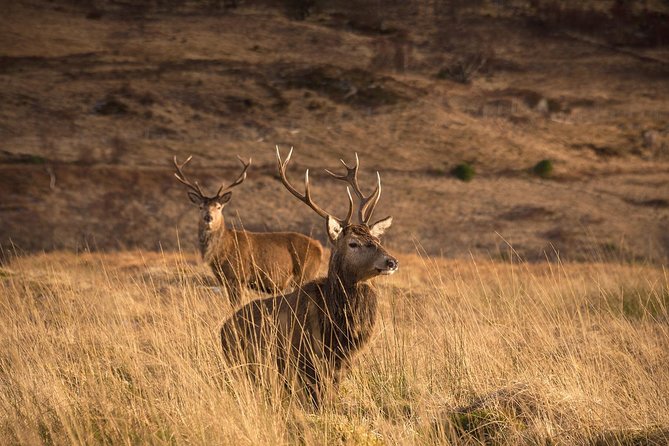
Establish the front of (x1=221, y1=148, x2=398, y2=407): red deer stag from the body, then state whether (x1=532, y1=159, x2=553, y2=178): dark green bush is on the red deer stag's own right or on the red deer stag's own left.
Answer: on the red deer stag's own left

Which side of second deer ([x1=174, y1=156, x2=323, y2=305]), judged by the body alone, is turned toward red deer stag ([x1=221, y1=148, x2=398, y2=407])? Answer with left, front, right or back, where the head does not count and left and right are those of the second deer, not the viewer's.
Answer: left

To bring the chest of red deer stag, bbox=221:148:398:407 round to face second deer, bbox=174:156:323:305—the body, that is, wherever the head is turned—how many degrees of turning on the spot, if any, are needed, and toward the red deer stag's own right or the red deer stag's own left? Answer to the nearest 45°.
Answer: approximately 135° to the red deer stag's own left

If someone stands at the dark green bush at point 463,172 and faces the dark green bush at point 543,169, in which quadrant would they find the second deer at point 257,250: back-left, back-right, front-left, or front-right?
back-right

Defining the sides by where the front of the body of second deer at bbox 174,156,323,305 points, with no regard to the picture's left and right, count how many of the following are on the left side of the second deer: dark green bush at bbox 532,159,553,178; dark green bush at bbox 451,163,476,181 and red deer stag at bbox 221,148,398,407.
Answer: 1

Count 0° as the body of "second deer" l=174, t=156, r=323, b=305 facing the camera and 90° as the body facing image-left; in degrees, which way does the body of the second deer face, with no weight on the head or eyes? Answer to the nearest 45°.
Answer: approximately 90°

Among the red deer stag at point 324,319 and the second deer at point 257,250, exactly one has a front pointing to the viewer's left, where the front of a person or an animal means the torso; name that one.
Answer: the second deer

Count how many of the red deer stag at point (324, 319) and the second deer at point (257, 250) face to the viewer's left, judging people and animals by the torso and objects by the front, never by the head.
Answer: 1
